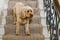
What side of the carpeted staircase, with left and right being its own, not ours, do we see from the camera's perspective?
front
